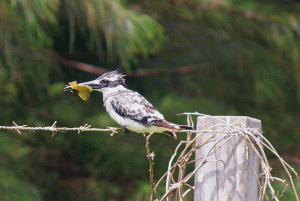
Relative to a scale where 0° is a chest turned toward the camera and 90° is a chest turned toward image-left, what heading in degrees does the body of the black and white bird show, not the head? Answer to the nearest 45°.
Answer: approximately 90°
